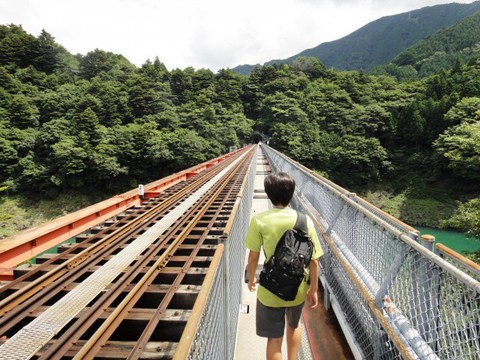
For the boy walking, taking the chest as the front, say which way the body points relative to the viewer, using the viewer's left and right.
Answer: facing away from the viewer

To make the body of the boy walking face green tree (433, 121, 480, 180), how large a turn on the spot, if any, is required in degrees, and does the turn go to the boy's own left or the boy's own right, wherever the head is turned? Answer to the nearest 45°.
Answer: approximately 45° to the boy's own right

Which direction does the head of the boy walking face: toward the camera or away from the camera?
away from the camera
